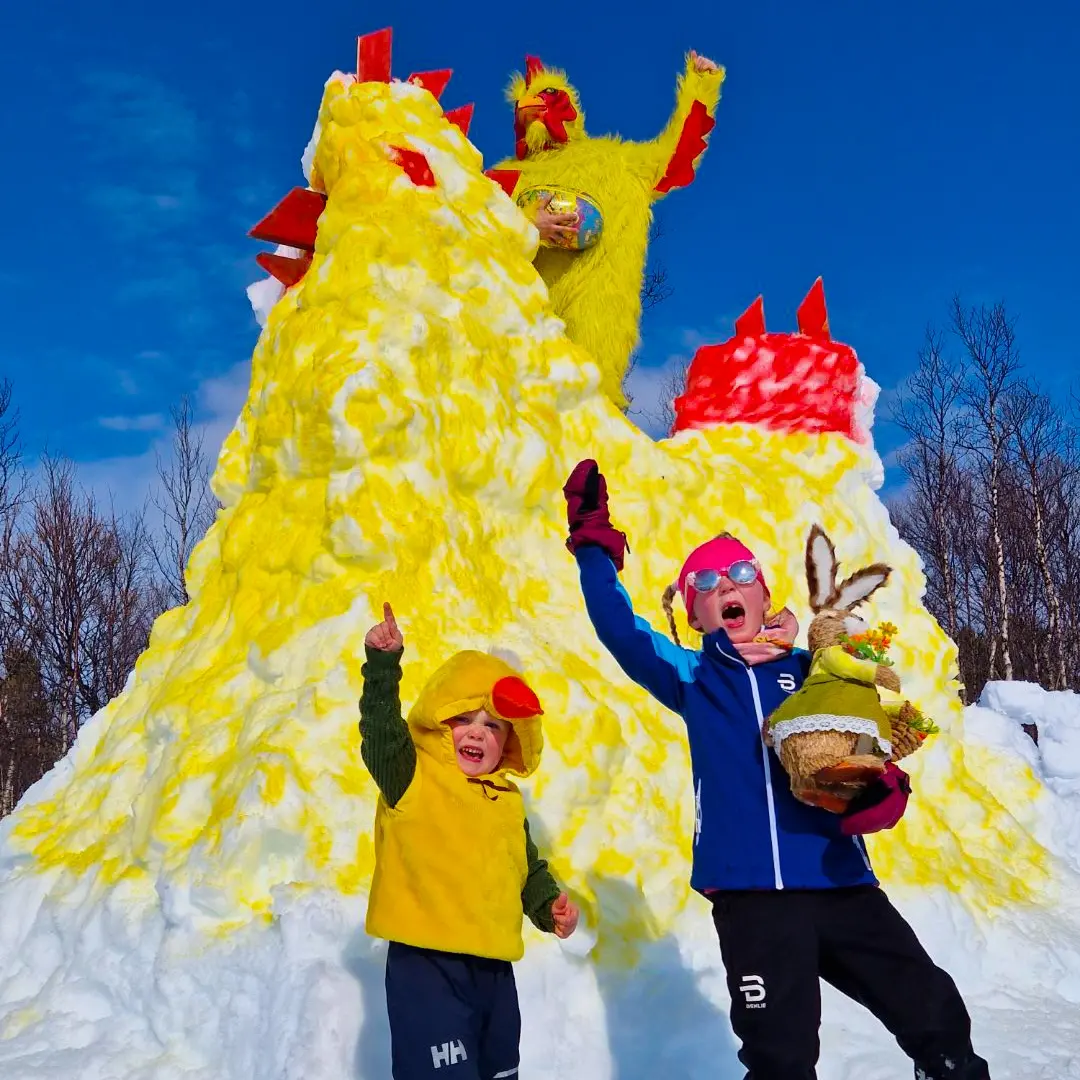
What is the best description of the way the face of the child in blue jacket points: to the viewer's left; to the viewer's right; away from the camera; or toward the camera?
toward the camera

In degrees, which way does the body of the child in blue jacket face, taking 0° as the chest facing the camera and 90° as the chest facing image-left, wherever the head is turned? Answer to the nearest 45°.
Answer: approximately 0°

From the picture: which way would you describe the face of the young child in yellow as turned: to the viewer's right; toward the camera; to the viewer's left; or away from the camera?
toward the camera
